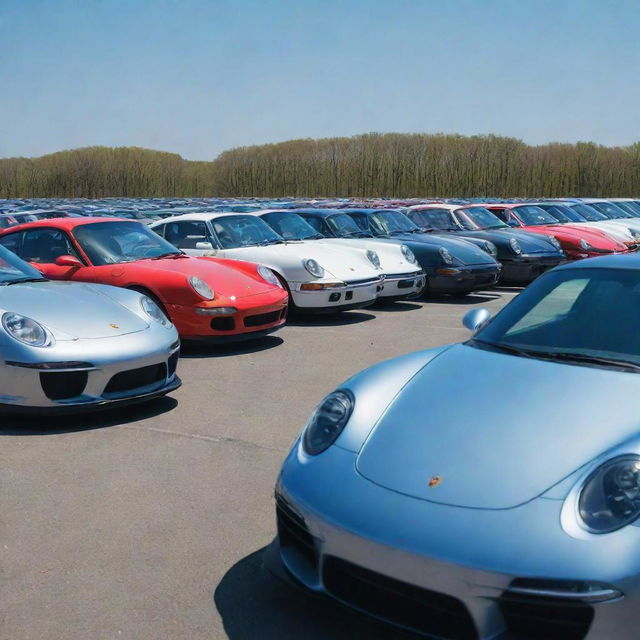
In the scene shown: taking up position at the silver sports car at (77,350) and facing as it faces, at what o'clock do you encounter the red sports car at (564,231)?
The red sports car is roughly at 9 o'clock from the silver sports car.

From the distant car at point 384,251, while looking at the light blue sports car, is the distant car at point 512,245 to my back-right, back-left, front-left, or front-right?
back-left

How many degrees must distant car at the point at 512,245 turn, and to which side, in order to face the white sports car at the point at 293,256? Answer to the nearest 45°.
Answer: approximately 90° to its right

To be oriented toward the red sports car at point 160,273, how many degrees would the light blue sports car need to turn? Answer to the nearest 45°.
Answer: approximately 90° to its right

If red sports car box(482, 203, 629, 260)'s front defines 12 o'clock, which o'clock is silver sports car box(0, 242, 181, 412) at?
The silver sports car is roughly at 2 o'clock from the red sports car.

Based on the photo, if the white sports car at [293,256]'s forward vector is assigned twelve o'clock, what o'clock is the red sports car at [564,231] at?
The red sports car is roughly at 9 o'clock from the white sports car.
